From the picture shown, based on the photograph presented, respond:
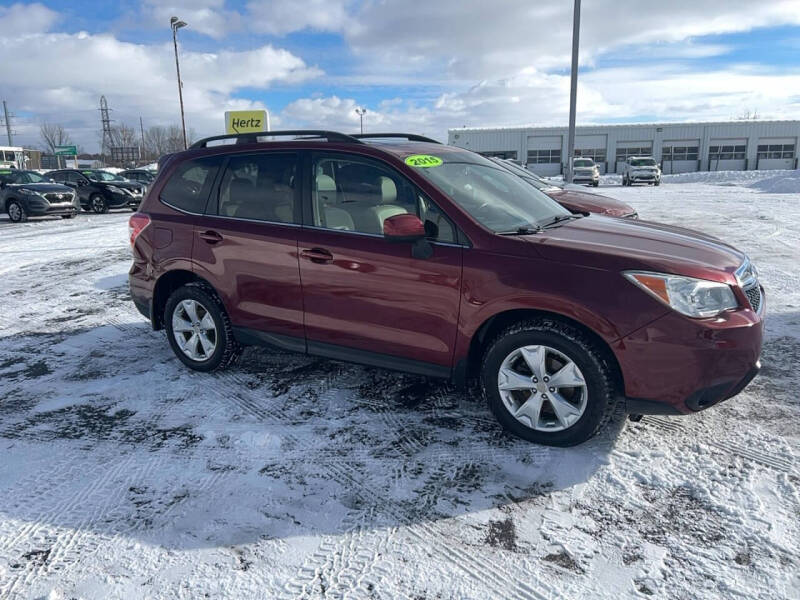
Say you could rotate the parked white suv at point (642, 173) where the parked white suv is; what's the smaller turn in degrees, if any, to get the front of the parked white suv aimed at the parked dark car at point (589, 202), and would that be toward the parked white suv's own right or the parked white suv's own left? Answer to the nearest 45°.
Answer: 0° — it already faces it

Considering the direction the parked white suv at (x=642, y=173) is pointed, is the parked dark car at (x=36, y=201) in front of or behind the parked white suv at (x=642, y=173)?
in front

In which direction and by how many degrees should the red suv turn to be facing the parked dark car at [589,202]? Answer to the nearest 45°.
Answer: approximately 135° to its left

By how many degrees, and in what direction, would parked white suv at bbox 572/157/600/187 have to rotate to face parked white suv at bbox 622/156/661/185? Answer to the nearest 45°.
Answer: approximately 45° to its left

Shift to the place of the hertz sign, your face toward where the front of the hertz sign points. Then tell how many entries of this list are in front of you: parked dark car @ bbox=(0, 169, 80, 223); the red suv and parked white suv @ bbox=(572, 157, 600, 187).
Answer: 1

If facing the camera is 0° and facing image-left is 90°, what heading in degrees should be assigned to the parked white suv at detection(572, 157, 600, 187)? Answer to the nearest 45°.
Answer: approximately 315°

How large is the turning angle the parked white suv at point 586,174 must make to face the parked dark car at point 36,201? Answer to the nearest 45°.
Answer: approximately 90° to its right

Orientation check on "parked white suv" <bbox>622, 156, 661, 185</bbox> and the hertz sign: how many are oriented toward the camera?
2
